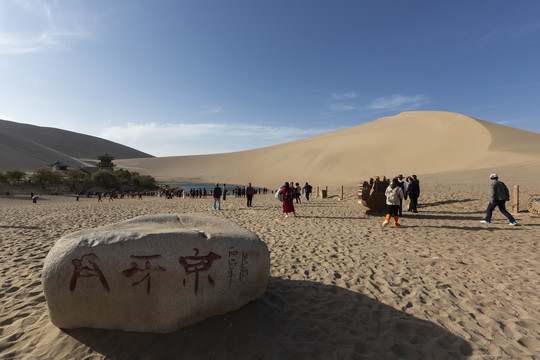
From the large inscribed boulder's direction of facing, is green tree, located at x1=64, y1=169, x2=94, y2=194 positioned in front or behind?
behind

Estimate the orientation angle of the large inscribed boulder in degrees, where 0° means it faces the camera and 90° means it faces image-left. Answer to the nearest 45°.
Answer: approximately 0°

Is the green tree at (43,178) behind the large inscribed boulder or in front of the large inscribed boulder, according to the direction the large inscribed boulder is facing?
behind

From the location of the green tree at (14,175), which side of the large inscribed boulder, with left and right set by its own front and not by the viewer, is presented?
back

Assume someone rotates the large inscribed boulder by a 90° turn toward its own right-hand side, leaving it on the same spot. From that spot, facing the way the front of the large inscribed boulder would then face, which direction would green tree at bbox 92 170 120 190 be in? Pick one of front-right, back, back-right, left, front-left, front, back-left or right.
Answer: right
